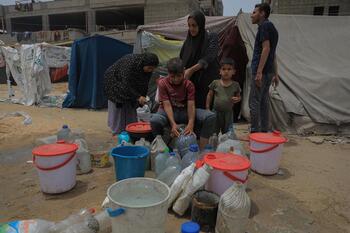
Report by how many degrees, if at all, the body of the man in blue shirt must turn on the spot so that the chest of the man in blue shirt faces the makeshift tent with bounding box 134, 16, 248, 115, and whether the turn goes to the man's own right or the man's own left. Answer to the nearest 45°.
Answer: approximately 45° to the man's own right

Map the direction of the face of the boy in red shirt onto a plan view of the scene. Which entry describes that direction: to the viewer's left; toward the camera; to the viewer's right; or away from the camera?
toward the camera

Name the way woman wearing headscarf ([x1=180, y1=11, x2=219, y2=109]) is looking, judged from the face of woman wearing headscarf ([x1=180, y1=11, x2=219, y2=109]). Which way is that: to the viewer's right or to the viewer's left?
to the viewer's left

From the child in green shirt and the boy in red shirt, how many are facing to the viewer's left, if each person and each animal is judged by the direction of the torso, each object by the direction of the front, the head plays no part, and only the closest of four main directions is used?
0

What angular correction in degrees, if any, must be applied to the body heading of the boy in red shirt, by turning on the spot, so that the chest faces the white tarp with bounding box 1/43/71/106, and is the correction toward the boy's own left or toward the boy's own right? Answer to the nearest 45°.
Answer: approximately 135° to the boy's own right

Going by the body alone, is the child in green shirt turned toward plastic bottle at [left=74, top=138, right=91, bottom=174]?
no

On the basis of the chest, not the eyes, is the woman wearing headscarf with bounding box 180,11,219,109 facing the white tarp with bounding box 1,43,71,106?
no

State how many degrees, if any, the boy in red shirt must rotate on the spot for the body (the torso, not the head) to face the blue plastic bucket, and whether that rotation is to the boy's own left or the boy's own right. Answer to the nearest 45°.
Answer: approximately 45° to the boy's own right

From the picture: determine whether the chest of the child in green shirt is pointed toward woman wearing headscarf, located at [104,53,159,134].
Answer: no

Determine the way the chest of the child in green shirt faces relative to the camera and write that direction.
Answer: toward the camera

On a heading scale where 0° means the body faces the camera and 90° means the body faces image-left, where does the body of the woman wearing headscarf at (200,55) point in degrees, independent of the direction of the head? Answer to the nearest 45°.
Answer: approximately 45°

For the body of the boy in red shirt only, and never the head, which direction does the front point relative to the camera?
toward the camera
